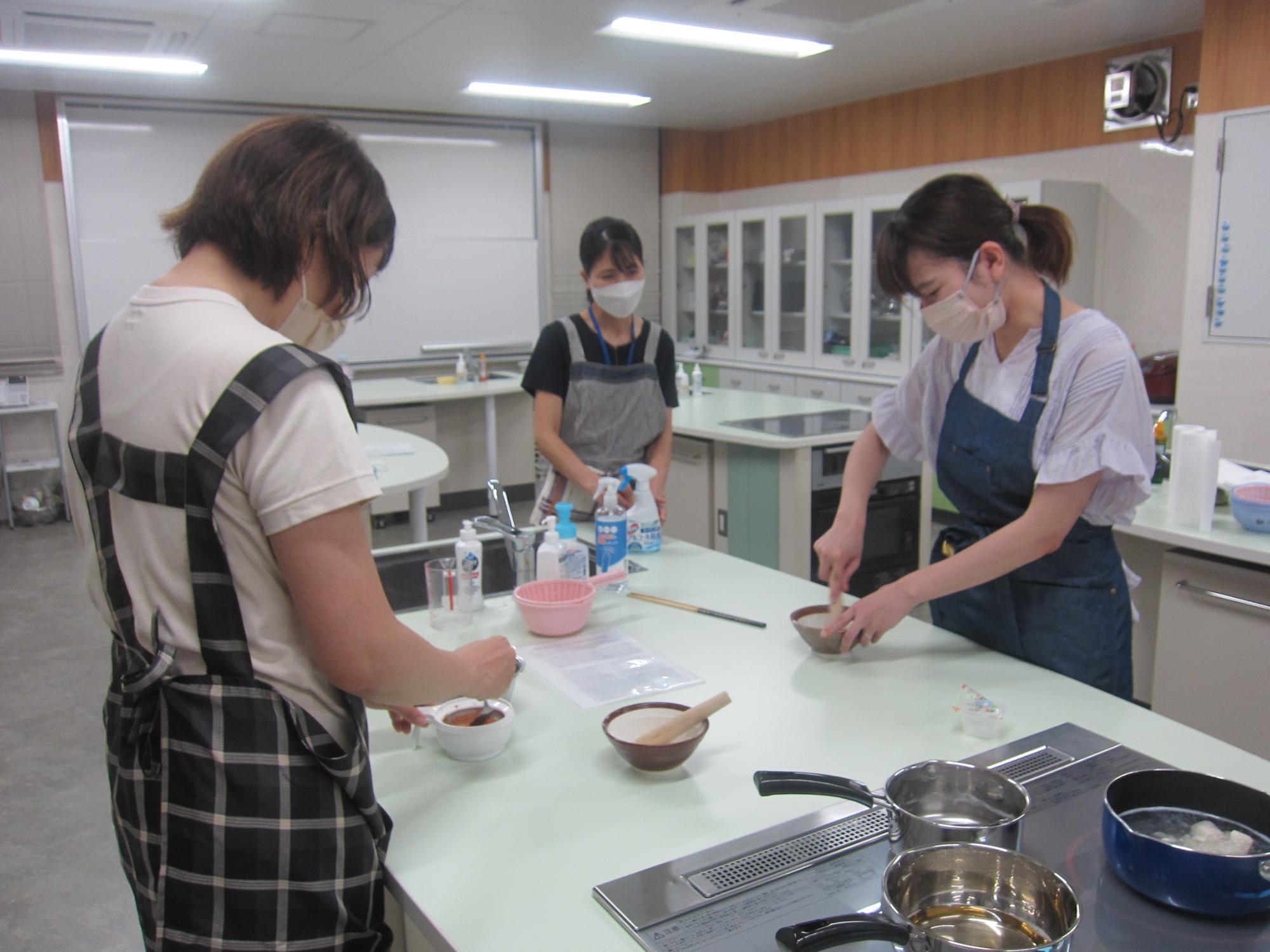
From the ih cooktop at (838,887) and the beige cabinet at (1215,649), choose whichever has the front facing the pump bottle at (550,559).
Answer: the beige cabinet

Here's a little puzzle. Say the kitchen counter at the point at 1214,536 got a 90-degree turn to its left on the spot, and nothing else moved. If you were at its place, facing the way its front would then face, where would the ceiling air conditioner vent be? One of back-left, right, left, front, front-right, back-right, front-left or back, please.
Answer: back-right

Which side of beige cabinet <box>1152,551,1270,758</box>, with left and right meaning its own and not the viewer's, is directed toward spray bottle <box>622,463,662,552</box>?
front

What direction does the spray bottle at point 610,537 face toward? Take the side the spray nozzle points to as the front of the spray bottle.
to the viewer's left

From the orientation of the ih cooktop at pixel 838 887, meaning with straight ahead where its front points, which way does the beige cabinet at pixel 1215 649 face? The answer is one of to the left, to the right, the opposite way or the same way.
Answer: to the right

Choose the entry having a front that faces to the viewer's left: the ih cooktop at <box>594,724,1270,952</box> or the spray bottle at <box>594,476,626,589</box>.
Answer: the spray bottle

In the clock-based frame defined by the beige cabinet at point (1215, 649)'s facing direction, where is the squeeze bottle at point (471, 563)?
The squeeze bottle is roughly at 12 o'clock from the beige cabinet.

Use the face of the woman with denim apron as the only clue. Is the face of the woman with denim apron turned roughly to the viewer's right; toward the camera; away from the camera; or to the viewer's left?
to the viewer's left

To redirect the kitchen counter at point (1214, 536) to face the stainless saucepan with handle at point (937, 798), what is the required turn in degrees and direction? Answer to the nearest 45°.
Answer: approximately 45° to its left

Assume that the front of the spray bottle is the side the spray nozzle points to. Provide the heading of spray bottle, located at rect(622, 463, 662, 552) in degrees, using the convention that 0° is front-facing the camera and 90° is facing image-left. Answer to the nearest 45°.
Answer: approximately 90°

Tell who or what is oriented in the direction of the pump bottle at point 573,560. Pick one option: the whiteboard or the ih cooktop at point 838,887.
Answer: the whiteboard

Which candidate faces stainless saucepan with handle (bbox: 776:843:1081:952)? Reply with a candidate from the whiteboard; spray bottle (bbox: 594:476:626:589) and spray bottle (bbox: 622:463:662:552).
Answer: the whiteboard

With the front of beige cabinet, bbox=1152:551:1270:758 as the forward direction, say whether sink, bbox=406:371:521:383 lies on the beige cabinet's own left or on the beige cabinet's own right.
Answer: on the beige cabinet's own right
